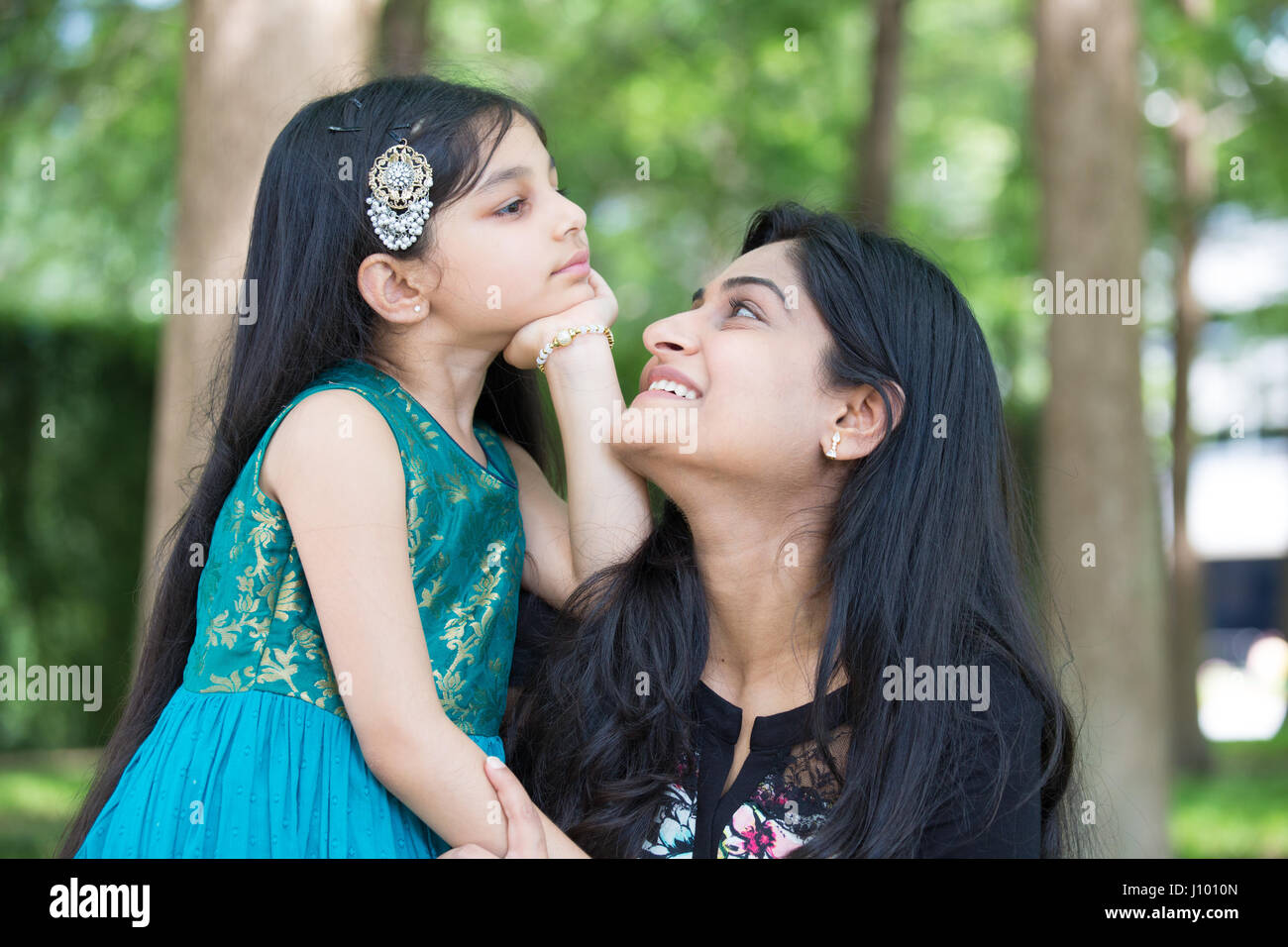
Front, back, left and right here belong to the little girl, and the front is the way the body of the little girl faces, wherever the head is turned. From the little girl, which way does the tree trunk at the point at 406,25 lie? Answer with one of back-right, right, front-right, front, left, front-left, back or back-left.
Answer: back-left

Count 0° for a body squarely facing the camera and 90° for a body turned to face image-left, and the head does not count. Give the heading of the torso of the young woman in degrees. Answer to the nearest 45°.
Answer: approximately 45°

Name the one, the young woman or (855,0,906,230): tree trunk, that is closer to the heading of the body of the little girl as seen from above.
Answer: the young woman

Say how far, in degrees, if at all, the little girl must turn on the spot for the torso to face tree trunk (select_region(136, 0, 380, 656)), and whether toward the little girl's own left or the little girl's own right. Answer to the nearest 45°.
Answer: approximately 135° to the little girl's own left

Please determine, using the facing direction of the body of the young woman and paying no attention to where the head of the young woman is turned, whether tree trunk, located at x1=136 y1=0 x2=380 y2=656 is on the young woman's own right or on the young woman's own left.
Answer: on the young woman's own right

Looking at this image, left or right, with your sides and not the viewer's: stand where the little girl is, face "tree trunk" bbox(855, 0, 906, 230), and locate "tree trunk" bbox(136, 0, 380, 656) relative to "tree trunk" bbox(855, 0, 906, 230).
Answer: left

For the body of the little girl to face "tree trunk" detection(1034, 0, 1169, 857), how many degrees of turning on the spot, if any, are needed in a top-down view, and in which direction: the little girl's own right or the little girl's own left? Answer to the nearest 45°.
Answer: approximately 90° to the little girl's own left

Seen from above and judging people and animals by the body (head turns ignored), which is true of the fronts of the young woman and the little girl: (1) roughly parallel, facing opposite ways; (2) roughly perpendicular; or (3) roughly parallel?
roughly perpendicular

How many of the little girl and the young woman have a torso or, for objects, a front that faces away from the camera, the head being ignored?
0

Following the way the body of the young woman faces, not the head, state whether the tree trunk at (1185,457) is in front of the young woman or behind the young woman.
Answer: behind

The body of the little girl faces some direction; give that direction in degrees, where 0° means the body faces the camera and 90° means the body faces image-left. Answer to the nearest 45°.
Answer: approximately 315°

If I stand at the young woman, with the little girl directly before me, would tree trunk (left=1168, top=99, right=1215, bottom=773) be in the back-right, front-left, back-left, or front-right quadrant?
back-right
